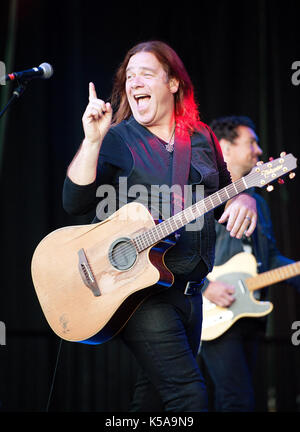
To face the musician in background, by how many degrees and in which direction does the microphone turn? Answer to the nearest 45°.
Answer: approximately 45° to its left

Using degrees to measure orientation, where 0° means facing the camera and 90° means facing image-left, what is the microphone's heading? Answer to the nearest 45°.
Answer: approximately 270°

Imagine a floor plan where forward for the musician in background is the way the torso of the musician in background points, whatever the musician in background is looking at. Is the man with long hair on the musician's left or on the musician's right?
on the musician's right

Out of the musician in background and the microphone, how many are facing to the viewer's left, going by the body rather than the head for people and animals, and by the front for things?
0

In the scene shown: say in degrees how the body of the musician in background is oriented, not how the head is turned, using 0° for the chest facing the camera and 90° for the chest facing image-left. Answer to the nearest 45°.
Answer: approximately 315°

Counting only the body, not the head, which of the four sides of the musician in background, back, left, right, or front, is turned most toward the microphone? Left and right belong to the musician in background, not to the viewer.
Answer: right
